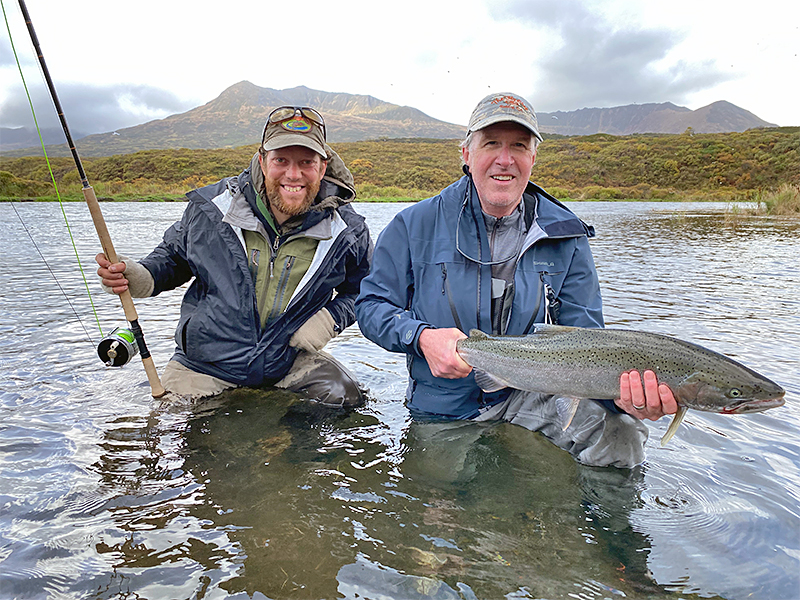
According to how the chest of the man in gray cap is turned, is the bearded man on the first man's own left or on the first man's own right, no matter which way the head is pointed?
on the first man's own right

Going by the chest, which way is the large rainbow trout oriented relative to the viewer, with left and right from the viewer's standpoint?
facing to the right of the viewer

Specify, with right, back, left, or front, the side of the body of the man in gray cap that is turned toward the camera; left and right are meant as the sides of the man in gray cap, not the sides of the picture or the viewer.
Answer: front

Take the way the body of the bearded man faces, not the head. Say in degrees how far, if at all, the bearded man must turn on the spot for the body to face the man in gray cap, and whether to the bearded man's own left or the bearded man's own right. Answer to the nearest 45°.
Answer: approximately 45° to the bearded man's own left

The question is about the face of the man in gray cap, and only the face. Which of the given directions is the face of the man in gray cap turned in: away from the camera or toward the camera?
toward the camera

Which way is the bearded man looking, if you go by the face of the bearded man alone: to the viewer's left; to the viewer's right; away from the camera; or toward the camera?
toward the camera

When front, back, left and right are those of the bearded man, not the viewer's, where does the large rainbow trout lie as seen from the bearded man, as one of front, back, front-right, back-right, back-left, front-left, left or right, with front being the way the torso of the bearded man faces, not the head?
front-left

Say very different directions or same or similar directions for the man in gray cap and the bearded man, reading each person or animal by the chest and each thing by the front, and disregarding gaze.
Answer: same or similar directions
